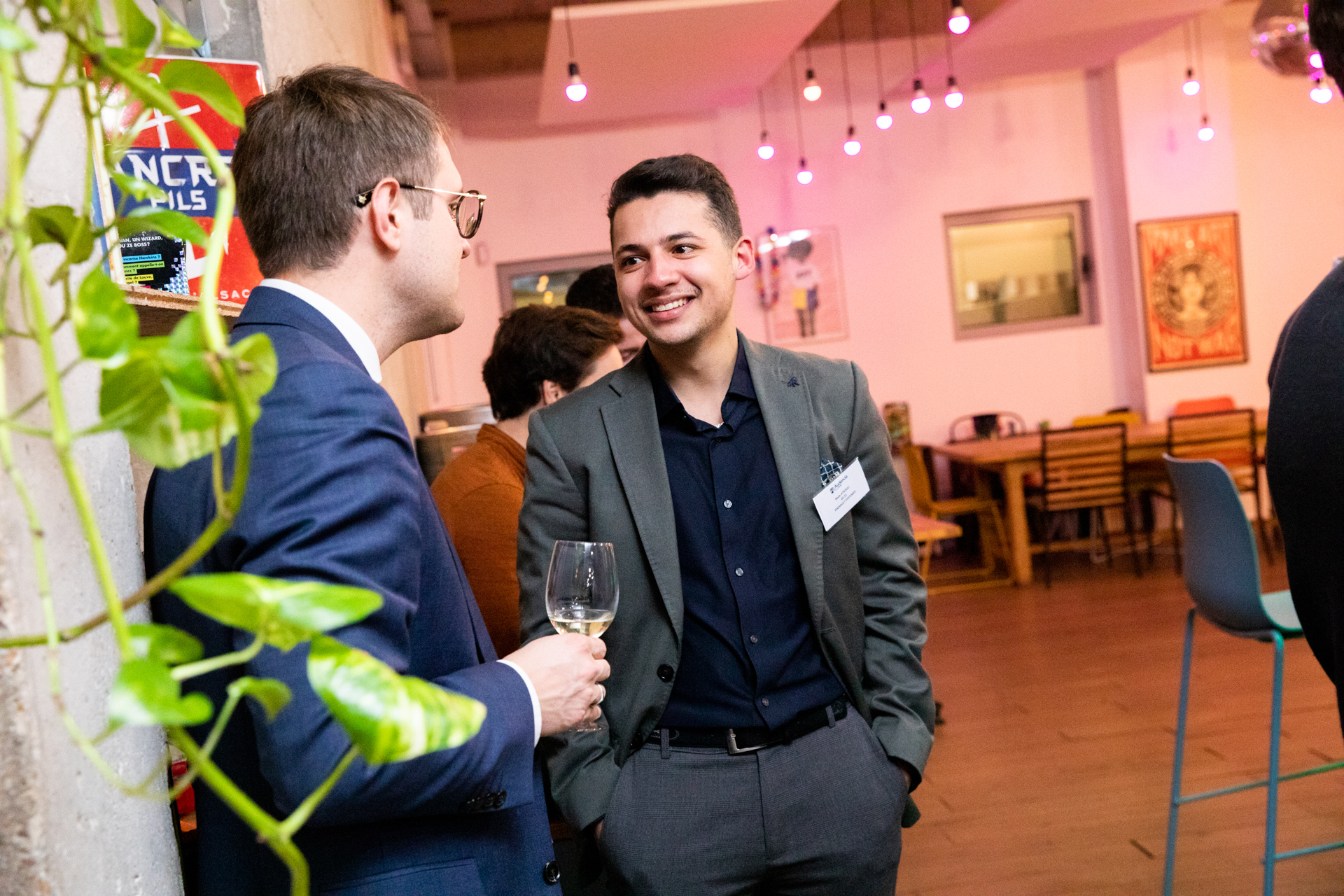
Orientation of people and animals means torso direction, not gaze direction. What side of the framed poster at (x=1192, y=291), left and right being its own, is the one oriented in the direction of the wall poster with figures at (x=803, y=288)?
right

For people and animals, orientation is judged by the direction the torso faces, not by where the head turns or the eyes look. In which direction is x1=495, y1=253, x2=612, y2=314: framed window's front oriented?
toward the camera

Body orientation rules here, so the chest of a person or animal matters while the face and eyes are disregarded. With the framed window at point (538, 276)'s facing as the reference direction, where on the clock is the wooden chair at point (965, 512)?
The wooden chair is roughly at 10 o'clock from the framed window.

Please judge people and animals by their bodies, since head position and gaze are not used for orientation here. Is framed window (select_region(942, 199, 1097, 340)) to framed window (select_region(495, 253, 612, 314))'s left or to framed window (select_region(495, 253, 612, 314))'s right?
on its left

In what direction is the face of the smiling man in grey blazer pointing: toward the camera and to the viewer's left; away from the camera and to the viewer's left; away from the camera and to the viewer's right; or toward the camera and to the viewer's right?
toward the camera and to the viewer's left

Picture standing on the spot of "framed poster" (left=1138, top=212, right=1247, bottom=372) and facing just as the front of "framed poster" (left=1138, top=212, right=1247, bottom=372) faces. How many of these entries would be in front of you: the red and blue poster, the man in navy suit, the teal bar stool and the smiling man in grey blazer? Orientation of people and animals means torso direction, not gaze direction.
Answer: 4

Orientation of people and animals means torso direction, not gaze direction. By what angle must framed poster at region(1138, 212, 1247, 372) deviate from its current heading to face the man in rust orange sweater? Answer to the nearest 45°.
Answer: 0° — it already faces them

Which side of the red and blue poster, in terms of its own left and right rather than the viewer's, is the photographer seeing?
front

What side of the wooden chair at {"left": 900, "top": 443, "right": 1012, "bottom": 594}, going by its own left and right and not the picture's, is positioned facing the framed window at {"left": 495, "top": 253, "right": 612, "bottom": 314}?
back

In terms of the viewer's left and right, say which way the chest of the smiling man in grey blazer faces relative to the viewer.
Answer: facing the viewer

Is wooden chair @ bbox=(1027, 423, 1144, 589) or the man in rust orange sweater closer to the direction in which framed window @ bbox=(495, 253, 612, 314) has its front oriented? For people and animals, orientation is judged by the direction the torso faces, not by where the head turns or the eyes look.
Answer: the man in rust orange sweater

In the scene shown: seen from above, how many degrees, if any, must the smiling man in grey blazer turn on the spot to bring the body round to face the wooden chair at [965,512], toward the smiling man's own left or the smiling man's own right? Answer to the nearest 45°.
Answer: approximately 180°
